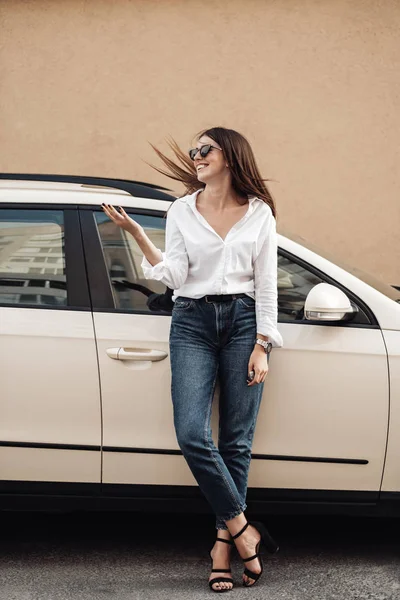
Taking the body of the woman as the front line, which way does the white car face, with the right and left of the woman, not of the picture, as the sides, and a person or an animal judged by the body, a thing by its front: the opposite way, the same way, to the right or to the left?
to the left

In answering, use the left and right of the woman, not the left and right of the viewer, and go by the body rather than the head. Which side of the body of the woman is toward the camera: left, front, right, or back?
front

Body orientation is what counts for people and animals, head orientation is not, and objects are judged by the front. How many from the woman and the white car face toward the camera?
1

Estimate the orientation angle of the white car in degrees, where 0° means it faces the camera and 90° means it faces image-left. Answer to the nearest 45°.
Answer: approximately 270°
